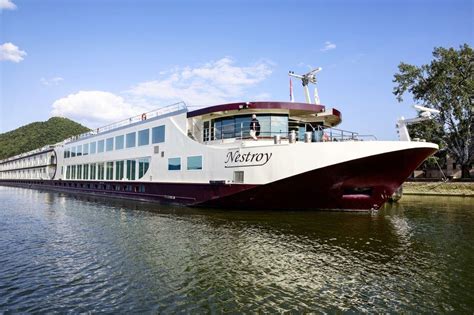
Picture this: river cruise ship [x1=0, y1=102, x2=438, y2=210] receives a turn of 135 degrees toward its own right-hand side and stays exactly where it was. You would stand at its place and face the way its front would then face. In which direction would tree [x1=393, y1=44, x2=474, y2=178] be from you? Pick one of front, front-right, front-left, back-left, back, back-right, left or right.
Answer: back-right

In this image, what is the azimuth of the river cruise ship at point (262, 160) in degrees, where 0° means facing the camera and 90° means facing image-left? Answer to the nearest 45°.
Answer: approximately 315°
